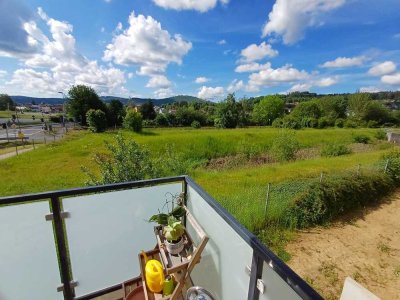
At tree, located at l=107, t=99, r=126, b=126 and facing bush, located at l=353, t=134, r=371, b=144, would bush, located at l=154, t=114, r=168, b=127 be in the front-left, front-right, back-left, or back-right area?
front-left

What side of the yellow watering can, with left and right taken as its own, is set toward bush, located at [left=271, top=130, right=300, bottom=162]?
right

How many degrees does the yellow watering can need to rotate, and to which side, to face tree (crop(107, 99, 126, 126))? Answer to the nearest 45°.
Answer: approximately 45° to its right

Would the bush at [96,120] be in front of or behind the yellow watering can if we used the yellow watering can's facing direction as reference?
in front

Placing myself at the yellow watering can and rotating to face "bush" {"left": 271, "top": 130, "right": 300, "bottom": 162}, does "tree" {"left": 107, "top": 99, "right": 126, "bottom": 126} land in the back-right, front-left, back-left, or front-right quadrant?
front-left

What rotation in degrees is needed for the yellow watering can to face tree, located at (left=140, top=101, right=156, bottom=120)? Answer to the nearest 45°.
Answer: approximately 45° to its right

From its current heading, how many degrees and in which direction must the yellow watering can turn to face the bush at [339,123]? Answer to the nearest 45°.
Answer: approximately 90° to its right

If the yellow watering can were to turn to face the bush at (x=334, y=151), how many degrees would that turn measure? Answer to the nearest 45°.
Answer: approximately 90° to its right

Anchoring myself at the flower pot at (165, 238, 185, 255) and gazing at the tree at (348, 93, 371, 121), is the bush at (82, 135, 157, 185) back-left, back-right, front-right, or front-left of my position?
front-left

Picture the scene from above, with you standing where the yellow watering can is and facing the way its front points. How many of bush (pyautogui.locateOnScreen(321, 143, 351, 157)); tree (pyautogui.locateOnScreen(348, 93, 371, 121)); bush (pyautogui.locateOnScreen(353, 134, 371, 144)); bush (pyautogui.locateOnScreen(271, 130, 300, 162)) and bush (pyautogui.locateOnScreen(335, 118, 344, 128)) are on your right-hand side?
5

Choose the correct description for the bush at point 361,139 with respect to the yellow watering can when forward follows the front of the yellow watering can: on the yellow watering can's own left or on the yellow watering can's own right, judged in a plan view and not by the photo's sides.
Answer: on the yellow watering can's own right
